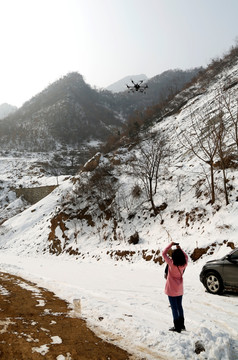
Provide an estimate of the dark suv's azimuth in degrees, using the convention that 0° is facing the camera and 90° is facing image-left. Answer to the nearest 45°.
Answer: approximately 90°

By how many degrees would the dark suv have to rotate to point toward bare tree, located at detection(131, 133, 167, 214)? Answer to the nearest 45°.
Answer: approximately 90° to its right

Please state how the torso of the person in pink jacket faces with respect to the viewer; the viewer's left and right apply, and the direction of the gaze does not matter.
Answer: facing away from the viewer and to the left of the viewer

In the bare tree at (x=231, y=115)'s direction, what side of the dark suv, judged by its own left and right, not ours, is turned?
right

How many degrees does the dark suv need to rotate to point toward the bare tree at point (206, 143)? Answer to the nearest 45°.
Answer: approximately 90° to its right

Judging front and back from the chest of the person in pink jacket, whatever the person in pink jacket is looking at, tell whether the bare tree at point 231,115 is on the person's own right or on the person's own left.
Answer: on the person's own right
